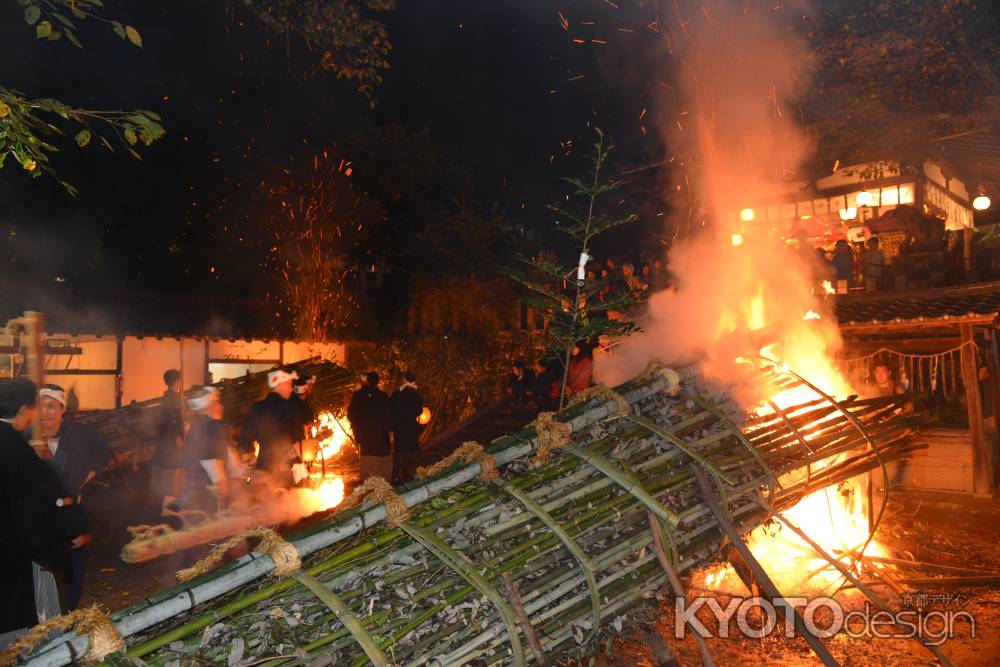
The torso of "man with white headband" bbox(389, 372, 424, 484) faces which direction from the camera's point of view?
away from the camera

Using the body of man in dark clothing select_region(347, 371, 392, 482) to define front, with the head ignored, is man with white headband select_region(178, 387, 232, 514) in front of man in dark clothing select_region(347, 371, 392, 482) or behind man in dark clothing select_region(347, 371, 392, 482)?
behind

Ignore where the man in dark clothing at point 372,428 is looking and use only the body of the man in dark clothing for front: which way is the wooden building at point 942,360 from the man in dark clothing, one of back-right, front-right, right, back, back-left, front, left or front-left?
right

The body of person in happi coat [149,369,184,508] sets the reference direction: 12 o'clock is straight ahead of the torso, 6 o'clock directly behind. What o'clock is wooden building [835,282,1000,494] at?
The wooden building is roughly at 12 o'clock from the person in happi coat.

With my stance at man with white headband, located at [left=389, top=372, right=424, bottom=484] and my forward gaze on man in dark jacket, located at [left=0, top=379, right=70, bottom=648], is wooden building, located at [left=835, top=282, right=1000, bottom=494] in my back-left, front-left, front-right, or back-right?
back-left

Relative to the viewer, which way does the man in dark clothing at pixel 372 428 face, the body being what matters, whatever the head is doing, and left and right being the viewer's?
facing away from the viewer

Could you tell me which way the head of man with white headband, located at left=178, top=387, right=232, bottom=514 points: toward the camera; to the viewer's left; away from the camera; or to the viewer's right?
to the viewer's right

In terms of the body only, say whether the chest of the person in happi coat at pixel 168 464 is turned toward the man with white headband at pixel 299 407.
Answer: yes

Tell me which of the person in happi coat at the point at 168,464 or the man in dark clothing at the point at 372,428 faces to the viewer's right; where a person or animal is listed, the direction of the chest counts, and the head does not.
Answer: the person in happi coat

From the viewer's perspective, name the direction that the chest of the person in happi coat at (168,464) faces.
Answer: to the viewer's right
